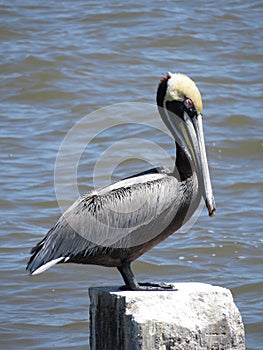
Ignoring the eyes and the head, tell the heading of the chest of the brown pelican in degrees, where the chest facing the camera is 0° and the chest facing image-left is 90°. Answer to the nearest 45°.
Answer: approximately 270°
